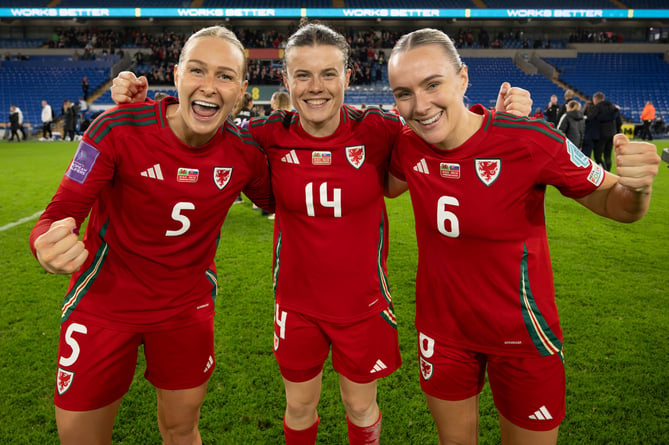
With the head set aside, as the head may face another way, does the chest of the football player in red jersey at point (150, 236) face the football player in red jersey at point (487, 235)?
no

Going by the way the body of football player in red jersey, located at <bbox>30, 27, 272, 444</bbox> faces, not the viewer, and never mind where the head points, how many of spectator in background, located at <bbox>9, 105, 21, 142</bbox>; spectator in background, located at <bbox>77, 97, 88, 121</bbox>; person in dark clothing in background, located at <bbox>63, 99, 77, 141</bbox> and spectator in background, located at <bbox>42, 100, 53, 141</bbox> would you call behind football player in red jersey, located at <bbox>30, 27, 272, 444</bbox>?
4

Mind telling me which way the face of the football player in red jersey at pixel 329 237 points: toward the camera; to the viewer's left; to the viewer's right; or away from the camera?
toward the camera

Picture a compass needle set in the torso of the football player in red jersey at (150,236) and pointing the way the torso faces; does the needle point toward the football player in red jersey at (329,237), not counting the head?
no

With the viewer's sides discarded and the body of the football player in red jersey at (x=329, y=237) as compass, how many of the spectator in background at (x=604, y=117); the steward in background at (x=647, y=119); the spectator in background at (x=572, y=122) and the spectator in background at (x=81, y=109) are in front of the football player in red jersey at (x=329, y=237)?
0

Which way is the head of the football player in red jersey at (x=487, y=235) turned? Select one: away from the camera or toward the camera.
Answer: toward the camera

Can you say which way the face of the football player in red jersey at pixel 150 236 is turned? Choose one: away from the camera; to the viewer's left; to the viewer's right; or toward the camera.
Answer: toward the camera

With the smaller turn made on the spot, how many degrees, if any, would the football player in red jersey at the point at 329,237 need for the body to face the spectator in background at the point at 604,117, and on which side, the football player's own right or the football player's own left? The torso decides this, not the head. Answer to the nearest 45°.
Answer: approximately 135° to the football player's own left

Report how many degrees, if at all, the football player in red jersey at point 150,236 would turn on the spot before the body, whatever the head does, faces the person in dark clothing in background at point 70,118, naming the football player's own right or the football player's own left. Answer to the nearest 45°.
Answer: approximately 180°

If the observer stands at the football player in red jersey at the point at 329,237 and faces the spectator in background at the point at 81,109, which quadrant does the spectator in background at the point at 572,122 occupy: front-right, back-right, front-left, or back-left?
front-right

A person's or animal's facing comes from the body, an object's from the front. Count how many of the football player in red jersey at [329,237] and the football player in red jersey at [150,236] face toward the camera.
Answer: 2

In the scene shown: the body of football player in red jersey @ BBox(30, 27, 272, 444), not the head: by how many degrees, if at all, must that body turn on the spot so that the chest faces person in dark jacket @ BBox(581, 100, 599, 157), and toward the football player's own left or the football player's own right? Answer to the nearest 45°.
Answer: approximately 135° to the football player's own left

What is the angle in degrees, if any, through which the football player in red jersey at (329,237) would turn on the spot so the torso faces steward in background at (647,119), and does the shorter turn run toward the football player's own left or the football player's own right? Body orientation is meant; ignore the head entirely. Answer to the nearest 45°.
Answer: approximately 135° to the football player's own left

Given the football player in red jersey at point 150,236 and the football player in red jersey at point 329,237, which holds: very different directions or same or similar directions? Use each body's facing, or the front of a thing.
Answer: same or similar directions

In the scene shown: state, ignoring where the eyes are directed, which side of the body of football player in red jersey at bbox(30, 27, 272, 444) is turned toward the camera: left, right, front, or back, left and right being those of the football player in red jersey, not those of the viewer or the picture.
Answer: front

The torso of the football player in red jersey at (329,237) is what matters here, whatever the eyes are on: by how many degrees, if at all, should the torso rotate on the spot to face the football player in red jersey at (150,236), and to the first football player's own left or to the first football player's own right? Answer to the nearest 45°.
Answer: approximately 90° to the first football player's own right
